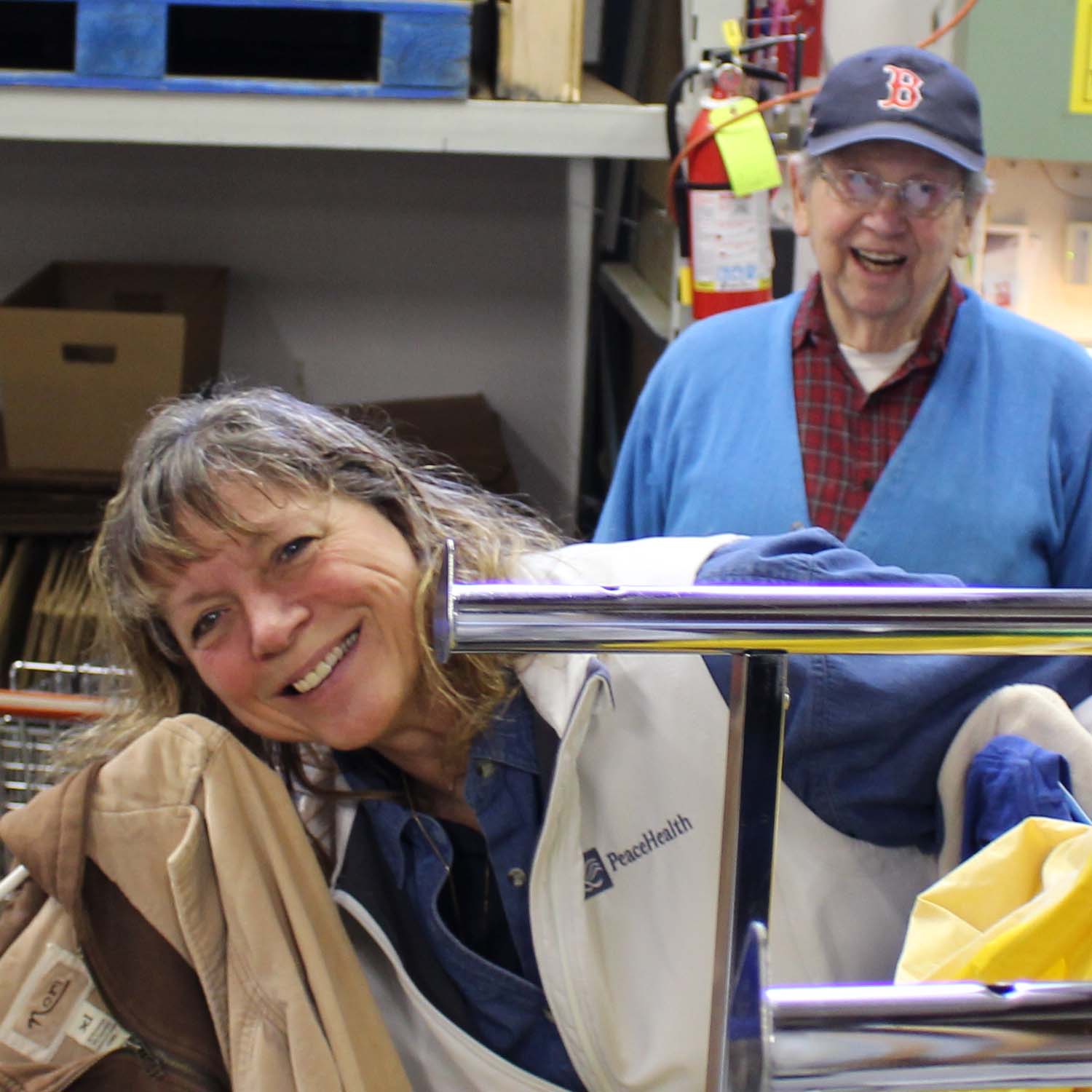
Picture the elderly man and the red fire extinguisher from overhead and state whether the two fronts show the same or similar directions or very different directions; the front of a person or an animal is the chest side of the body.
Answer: same or similar directions

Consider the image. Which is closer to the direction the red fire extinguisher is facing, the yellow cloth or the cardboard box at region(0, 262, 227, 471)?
the yellow cloth

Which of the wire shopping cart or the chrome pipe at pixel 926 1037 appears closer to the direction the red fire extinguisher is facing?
the chrome pipe

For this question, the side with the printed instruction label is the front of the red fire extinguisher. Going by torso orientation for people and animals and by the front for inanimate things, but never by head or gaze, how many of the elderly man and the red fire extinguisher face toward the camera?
2

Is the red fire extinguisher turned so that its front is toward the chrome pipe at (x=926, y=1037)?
yes

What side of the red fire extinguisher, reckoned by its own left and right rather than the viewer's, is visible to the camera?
front

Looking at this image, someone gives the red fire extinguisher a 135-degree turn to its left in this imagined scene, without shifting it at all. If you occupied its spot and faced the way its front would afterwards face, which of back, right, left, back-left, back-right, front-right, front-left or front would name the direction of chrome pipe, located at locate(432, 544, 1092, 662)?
back-right

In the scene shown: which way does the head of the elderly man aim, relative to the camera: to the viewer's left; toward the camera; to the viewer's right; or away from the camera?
toward the camera

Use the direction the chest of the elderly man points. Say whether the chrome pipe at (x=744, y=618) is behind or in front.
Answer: in front

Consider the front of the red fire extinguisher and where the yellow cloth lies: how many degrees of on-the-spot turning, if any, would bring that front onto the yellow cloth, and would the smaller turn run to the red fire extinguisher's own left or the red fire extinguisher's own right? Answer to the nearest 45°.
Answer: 0° — it already faces it

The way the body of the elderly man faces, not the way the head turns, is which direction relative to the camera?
toward the camera
